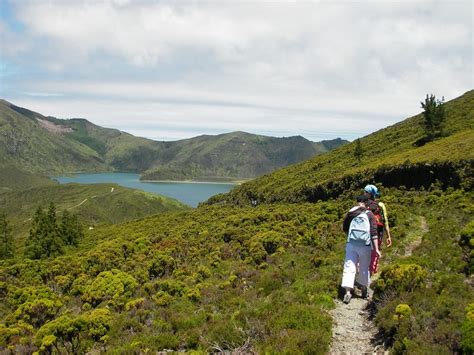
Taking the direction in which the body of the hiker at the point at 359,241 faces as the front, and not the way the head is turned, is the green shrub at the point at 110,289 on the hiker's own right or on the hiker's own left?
on the hiker's own left

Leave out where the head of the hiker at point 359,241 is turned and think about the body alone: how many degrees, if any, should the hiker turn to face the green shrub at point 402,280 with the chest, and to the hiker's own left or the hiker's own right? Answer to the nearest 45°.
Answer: approximately 90° to the hiker's own right

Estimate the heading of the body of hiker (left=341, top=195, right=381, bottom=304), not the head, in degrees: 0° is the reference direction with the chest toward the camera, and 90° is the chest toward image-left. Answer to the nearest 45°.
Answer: approximately 180°

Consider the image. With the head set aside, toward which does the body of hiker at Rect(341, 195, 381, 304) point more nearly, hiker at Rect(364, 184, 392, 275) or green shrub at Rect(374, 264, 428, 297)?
the hiker

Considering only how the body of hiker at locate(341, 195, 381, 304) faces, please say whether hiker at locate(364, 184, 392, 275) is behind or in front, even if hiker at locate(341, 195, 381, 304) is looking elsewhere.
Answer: in front
